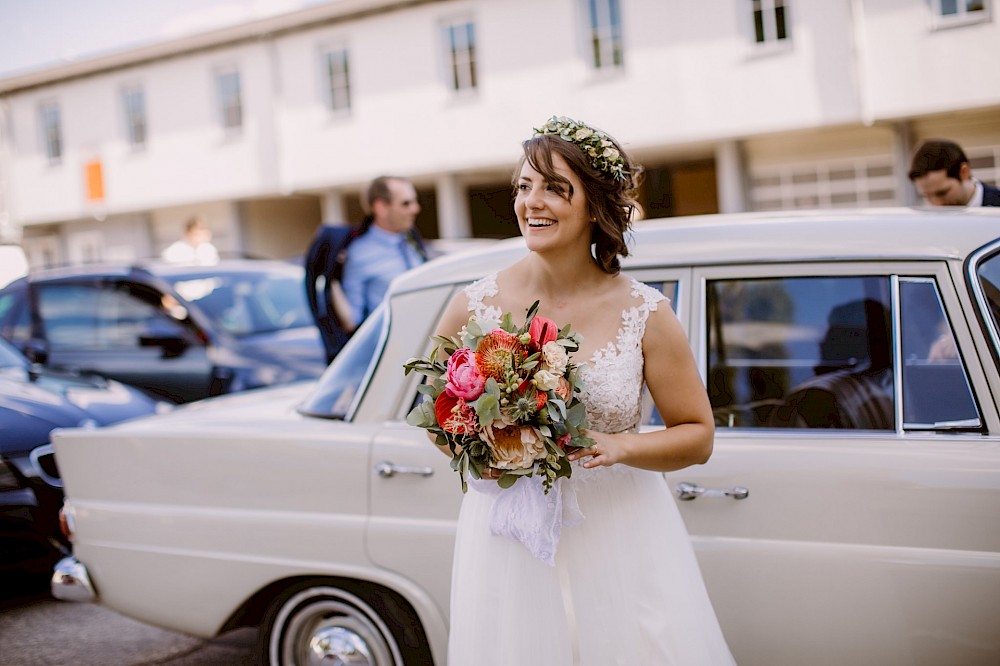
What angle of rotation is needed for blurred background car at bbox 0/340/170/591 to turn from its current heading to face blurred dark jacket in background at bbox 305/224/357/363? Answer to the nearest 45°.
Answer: approximately 45° to its left

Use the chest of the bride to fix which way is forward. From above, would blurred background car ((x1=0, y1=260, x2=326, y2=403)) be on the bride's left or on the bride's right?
on the bride's right

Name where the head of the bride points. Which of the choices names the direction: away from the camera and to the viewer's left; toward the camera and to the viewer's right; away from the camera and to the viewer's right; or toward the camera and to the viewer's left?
toward the camera and to the viewer's left

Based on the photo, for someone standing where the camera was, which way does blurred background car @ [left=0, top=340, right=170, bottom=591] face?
facing the viewer and to the right of the viewer

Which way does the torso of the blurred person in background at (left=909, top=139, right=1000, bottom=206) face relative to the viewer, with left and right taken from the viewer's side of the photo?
facing the viewer and to the left of the viewer

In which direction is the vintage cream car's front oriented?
to the viewer's right
